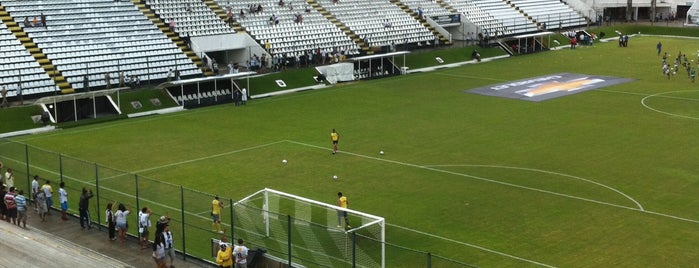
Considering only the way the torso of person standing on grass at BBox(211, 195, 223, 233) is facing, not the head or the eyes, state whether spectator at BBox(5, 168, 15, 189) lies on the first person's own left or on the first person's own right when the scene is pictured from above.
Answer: on the first person's own left

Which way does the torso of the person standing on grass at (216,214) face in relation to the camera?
away from the camera

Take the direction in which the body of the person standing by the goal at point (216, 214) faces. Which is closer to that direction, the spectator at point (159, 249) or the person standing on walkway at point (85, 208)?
the person standing on walkway

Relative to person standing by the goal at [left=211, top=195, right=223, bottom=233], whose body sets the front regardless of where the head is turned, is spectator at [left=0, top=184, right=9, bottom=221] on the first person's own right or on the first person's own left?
on the first person's own left

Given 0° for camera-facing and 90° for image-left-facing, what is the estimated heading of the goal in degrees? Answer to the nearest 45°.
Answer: approximately 225°

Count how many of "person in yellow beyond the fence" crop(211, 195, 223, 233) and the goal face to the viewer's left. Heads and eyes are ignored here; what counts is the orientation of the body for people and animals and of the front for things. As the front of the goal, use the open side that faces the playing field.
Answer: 0

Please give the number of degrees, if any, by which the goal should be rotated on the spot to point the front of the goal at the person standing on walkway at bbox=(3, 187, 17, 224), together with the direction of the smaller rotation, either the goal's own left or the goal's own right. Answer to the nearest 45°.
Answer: approximately 90° to the goal's own left

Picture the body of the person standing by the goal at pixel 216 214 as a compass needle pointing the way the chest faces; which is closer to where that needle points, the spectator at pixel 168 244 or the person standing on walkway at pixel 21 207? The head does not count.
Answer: the person standing on walkway

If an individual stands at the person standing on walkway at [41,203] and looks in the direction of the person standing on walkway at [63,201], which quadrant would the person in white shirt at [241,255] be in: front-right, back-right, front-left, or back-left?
front-right

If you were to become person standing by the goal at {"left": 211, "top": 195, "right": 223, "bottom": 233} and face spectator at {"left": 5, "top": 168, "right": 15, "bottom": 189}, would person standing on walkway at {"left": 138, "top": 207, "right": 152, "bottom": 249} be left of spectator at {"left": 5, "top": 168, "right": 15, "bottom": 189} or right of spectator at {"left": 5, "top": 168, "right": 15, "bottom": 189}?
left

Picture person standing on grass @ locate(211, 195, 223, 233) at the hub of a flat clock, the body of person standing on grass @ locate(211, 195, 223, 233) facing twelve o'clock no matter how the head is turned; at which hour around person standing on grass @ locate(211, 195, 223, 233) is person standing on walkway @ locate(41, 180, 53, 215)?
person standing on walkway @ locate(41, 180, 53, 215) is roughly at 10 o'clock from person standing on grass @ locate(211, 195, 223, 233).
